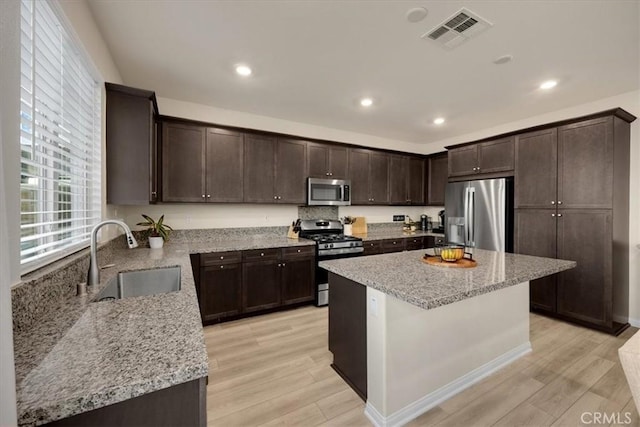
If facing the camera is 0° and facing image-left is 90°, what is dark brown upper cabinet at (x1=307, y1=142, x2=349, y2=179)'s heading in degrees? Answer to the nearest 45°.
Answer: approximately 315°

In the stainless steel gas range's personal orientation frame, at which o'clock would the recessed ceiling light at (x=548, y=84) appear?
The recessed ceiling light is roughly at 11 o'clock from the stainless steel gas range.

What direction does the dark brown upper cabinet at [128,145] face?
to the viewer's right

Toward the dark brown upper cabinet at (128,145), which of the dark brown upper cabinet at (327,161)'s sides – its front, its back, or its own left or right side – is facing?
right

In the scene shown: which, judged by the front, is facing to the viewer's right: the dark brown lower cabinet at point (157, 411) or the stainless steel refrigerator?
the dark brown lower cabinet

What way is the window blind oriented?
to the viewer's right

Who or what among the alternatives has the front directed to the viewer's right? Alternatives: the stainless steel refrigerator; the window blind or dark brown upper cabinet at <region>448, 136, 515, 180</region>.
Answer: the window blind

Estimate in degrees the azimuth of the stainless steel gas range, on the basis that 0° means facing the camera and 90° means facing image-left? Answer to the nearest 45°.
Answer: approximately 315°

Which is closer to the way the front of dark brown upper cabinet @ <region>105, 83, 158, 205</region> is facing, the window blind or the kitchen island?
the kitchen island

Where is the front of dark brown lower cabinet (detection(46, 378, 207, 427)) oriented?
to the viewer's right
